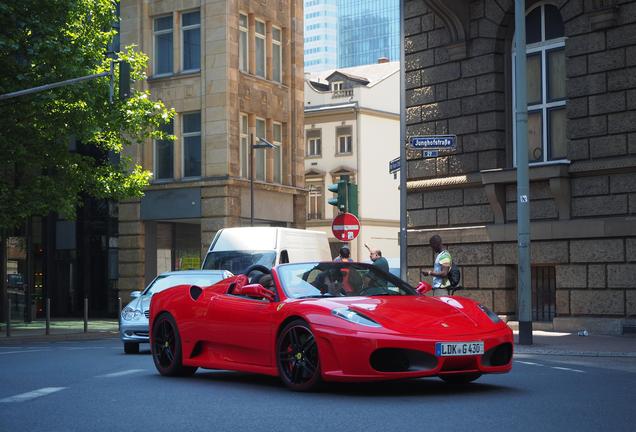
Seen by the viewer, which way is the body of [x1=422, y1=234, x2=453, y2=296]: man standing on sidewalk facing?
to the viewer's left

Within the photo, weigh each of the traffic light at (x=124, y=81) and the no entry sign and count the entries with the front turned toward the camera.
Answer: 1

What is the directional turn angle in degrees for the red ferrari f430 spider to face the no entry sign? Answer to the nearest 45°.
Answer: approximately 135° to its left

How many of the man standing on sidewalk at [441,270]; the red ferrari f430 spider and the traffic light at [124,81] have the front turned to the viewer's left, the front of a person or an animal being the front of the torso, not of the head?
1

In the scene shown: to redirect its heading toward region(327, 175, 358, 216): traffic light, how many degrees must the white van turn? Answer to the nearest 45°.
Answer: approximately 135° to its left

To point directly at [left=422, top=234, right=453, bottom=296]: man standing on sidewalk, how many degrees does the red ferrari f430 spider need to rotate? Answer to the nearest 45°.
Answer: approximately 135° to its left

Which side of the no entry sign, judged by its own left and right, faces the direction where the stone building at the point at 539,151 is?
left

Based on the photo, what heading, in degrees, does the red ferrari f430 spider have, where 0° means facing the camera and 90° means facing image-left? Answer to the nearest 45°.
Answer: approximately 315°
